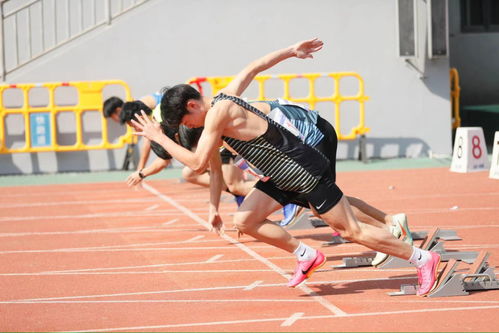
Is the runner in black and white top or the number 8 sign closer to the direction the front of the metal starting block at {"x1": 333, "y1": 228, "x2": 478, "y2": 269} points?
the runner in black and white top

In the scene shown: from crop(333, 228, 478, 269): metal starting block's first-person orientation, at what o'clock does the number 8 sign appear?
The number 8 sign is roughly at 3 o'clock from the metal starting block.

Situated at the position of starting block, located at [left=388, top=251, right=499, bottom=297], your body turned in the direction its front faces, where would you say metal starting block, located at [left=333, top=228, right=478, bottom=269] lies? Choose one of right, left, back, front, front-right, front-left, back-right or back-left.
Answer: right

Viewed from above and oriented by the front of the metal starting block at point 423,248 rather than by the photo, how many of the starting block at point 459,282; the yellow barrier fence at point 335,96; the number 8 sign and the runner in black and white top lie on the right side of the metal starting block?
2

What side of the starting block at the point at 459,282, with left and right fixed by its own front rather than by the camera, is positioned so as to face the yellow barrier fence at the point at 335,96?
right

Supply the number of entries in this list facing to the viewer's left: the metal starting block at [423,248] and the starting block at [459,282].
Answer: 2

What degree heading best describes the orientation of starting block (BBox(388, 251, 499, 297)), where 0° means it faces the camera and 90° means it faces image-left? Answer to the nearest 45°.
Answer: approximately 90°

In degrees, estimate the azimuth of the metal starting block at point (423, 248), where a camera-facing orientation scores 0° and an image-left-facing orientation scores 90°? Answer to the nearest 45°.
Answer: approximately 90°

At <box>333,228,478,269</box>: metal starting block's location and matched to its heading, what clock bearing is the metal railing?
The metal railing is roughly at 2 o'clock from the metal starting block.

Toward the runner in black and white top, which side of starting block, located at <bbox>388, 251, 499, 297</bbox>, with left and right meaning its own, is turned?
front

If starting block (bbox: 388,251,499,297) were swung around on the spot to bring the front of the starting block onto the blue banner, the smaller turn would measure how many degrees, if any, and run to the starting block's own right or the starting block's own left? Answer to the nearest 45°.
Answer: approximately 45° to the starting block's own right
